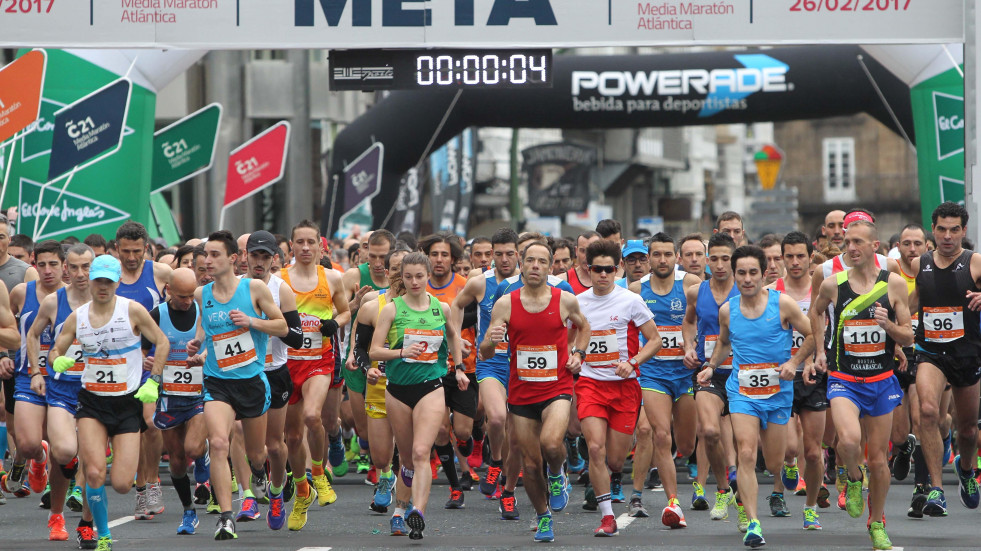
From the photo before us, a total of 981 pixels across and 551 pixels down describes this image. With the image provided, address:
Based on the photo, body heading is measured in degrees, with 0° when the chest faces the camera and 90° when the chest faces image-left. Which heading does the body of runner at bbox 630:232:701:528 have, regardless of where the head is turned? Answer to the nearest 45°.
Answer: approximately 0°

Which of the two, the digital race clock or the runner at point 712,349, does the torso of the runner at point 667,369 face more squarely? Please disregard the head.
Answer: the runner

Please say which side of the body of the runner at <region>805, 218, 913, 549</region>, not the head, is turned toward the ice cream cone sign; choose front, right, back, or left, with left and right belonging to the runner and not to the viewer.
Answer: back

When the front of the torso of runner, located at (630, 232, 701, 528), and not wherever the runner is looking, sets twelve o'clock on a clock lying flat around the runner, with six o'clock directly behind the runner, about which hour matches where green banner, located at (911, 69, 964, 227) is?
The green banner is roughly at 7 o'clock from the runner.

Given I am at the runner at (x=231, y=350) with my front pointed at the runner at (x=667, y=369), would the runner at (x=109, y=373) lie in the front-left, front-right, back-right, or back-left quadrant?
back-right

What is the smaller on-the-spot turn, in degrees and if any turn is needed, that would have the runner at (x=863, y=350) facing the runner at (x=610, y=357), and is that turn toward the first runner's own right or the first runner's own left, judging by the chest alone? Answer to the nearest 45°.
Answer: approximately 90° to the first runner's own right

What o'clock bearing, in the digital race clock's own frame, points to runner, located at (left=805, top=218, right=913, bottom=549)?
The runner is roughly at 11 o'clock from the digital race clock.

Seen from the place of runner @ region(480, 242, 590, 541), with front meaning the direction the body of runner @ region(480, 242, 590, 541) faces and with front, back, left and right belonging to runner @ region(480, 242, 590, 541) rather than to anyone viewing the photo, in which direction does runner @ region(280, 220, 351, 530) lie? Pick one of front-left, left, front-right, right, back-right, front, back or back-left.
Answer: back-right

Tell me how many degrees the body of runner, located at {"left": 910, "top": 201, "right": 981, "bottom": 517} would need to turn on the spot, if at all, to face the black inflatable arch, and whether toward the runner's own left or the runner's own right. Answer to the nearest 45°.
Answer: approximately 135° to the runner's own right
